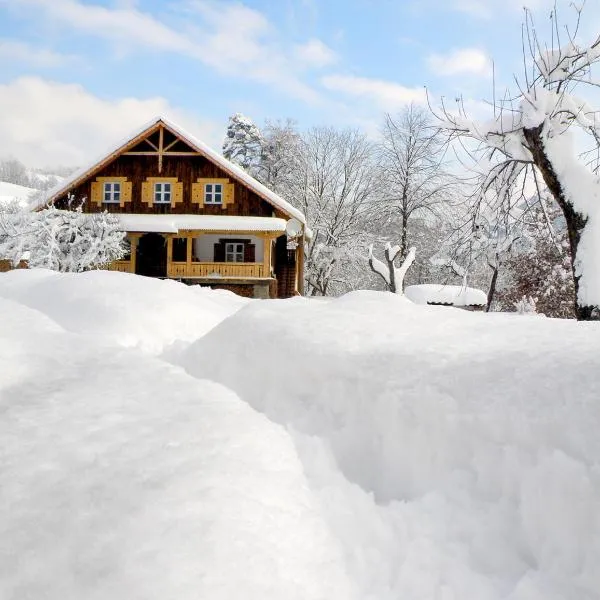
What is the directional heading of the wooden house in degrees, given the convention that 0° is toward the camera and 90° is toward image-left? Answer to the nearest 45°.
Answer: approximately 0°

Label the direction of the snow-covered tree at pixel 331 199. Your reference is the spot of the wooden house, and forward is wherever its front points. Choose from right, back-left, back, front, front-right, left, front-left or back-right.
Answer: back-left

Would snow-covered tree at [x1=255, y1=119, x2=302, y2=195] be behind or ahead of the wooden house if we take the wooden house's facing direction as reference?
behind

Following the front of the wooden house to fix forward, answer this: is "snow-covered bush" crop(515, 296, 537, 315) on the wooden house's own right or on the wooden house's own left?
on the wooden house's own left

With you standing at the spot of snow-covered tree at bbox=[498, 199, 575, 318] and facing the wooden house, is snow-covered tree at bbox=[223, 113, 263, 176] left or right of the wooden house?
right

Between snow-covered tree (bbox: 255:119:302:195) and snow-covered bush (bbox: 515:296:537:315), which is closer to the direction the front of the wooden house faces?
the snow-covered bush

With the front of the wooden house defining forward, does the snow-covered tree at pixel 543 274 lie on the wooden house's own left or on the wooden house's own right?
on the wooden house's own left

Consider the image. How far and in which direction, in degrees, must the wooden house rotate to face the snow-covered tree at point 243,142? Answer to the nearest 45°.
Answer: approximately 180°
